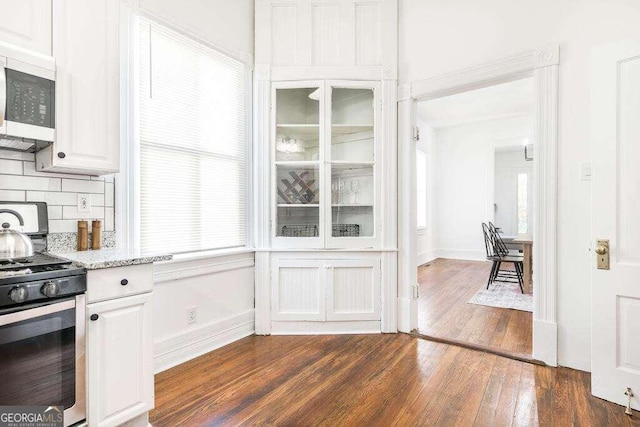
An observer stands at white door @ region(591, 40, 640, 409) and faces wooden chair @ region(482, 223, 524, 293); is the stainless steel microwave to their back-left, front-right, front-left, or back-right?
back-left

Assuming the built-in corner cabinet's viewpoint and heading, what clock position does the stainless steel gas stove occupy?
The stainless steel gas stove is roughly at 1 o'clock from the built-in corner cabinet.

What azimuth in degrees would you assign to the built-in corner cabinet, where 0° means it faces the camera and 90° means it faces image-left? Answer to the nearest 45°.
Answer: approximately 0°

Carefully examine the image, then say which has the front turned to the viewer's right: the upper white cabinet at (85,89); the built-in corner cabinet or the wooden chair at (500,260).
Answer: the wooden chair

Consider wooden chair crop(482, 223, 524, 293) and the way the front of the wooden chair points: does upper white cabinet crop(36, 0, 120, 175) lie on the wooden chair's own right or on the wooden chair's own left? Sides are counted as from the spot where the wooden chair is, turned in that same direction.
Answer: on the wooden chair's own right

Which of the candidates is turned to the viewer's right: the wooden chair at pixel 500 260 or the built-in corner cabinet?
the wooden chair

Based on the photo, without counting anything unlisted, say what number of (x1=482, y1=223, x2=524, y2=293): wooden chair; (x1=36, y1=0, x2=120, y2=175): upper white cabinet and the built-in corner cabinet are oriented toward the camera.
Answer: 2

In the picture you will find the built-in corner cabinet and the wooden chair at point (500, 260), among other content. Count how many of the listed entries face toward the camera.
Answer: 1

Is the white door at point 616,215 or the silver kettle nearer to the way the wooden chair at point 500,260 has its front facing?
the white door

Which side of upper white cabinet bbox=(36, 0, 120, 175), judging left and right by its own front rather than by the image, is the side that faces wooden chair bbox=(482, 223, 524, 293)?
left

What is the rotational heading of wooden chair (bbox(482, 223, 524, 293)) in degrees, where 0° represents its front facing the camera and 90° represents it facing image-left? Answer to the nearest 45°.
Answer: approximately 270°

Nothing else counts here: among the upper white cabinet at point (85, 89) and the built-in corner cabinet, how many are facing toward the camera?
2
